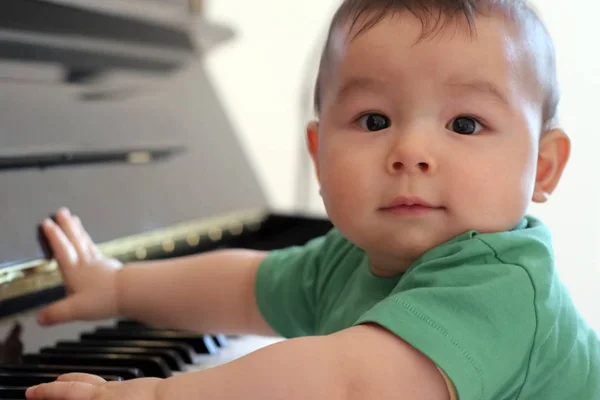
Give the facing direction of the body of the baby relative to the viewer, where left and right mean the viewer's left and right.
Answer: facing the viewer and to the left of the viewer

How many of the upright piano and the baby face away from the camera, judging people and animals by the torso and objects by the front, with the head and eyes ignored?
0

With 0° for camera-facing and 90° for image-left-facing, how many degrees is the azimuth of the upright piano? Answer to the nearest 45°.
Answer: approximately 315°
